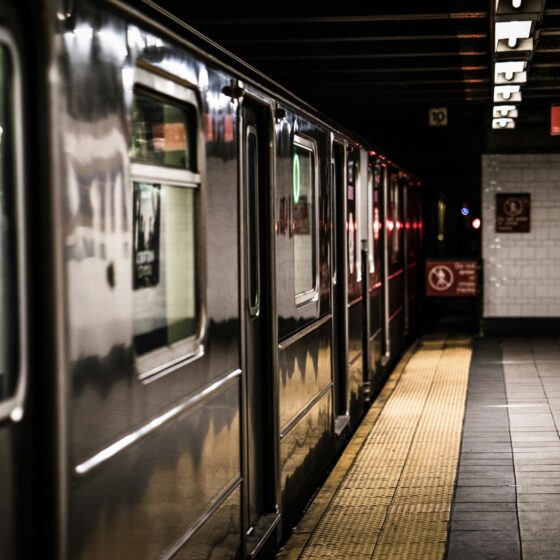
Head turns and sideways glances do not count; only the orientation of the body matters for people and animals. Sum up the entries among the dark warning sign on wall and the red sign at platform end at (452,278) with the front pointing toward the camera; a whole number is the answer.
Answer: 2

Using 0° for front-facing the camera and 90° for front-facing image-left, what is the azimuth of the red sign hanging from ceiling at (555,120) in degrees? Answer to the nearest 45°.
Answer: approximately 0°

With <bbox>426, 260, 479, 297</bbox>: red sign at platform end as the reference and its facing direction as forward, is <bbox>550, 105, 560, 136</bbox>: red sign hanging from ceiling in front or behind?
in front

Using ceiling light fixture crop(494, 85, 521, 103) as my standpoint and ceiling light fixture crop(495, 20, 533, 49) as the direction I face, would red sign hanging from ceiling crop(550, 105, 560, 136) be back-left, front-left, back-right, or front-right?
back-left

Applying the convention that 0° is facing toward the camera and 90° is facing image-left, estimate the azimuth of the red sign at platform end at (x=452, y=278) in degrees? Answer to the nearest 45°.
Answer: approximately 0°
